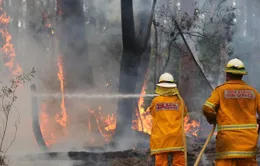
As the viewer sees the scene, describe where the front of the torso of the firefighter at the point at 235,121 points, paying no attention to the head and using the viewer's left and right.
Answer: facing away from the viewer

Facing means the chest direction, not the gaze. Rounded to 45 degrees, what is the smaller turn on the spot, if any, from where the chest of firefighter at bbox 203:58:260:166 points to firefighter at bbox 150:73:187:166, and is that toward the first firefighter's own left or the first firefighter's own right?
approximately 45° to the first firefighter's own left

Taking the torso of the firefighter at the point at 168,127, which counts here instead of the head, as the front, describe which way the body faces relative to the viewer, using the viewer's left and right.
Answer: facing away from the viewer

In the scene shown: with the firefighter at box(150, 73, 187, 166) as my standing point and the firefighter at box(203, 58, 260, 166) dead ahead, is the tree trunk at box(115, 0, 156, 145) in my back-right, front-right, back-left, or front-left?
back-left

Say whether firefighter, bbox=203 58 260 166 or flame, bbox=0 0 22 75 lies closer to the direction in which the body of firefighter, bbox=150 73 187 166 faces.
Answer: the flame

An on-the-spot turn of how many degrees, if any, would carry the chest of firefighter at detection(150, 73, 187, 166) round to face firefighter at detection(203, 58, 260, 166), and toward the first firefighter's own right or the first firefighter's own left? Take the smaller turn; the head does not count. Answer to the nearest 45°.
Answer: approximately 135° to the first firefighter's own right

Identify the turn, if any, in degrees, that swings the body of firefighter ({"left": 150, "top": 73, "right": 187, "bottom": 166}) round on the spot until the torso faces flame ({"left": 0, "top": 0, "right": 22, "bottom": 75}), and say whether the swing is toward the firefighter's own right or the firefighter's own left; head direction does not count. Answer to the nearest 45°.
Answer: approximately 45° to the firefighter's own left

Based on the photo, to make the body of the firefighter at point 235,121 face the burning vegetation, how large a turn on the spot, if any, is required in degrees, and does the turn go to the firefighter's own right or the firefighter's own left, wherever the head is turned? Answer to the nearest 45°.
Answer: approximately 45° to the firefighter's own left

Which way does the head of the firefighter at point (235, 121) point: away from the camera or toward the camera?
away from the camera

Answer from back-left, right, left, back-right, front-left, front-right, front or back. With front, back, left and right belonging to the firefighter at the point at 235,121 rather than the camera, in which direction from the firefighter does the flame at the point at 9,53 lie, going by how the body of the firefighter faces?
front-left

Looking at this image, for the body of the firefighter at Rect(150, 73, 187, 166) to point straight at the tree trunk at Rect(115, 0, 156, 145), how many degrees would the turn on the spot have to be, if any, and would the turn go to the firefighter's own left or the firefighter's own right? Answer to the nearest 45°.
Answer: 0° — they already face it

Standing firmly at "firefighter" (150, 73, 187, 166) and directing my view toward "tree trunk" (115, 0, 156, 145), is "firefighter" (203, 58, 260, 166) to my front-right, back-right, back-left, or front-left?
back-right

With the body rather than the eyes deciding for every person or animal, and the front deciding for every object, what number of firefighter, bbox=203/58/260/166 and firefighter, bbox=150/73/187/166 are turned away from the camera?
2
